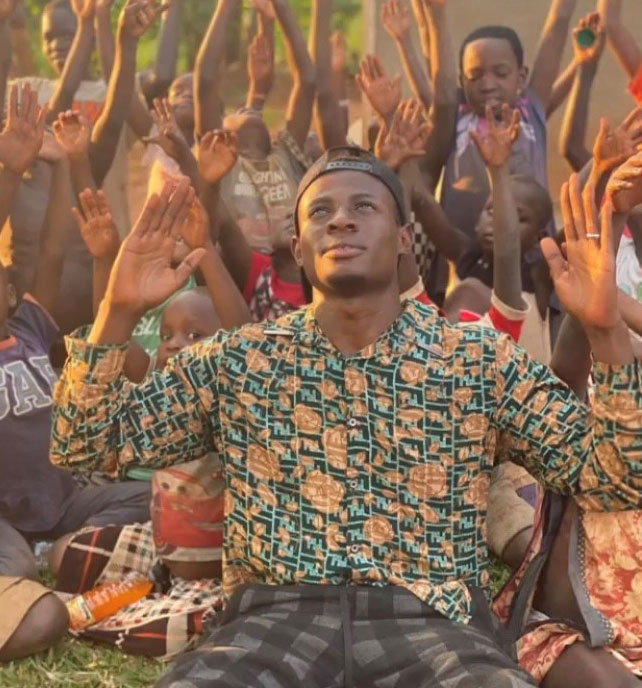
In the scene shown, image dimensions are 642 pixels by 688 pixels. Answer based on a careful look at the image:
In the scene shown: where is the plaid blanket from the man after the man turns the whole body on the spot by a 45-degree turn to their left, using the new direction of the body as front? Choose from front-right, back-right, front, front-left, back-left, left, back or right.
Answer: back

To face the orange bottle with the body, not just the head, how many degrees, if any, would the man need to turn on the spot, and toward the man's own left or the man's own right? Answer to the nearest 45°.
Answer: approximately 135° to the man's own right

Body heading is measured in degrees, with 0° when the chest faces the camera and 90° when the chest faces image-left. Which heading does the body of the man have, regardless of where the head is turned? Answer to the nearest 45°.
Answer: approximately 0°
